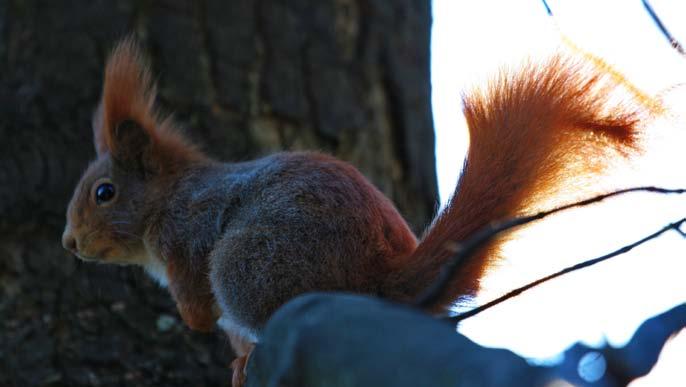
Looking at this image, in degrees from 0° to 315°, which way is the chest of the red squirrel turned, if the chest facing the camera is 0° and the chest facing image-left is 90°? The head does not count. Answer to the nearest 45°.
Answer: approximately 90°

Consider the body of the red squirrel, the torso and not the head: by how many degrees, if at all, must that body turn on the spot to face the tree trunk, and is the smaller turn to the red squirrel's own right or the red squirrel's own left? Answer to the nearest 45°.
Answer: approximately 45° to the red squirrel's own right
